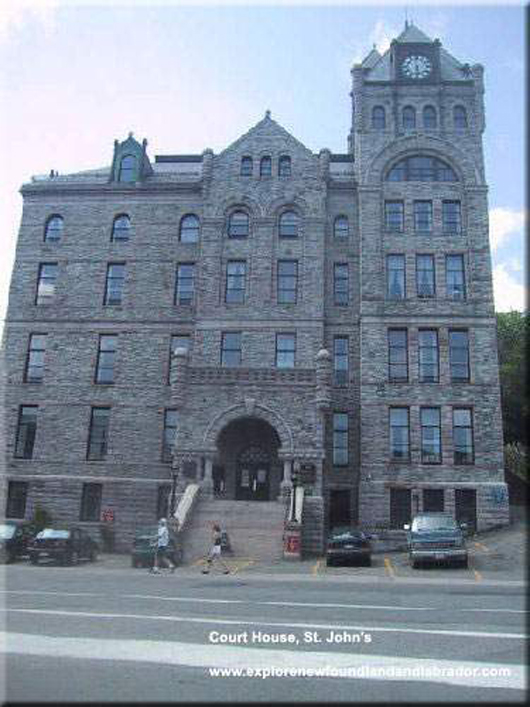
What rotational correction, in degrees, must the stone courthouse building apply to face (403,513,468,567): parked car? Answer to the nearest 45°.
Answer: approximately 45° to its left

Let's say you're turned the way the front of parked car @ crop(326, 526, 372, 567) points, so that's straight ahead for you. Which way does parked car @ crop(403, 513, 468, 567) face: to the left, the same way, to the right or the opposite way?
the opposite way

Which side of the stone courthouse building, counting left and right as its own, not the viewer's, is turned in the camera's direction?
front

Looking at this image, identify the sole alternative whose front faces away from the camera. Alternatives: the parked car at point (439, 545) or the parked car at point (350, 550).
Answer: the parked car at point (350, 550)

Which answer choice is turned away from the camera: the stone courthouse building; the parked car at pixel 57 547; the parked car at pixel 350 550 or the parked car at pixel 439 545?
the parked car at pixel 350 550

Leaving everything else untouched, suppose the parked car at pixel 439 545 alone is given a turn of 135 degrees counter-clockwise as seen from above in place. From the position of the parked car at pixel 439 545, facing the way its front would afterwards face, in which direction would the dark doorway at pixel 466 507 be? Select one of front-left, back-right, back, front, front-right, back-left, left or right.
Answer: front-left

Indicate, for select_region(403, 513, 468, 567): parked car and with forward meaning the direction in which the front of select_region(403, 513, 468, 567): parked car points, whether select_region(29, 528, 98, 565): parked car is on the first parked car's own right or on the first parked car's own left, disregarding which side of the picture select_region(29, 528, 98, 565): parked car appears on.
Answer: on the first parked car's own right

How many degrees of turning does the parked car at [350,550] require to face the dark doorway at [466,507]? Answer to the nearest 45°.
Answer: approximately 45° to its right

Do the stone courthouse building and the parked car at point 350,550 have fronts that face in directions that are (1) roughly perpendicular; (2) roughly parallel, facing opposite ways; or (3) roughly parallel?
roughly parallel, facing opposite ways

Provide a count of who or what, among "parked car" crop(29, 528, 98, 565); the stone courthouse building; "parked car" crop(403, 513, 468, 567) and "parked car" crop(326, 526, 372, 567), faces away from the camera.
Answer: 1

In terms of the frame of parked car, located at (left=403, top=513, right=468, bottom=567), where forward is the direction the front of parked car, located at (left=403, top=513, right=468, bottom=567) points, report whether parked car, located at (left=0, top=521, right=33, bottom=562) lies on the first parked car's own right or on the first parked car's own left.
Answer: on the first parked car's own right

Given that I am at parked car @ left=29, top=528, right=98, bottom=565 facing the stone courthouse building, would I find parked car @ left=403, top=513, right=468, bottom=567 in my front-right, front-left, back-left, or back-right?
front-right

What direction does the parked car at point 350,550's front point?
away from the camera

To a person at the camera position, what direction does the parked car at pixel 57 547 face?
facing the viewer and to the left of the viewer
